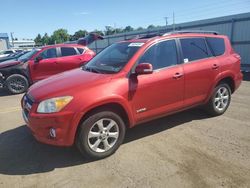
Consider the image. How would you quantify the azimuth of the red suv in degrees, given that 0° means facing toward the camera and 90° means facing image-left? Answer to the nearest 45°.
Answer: approximately 45°

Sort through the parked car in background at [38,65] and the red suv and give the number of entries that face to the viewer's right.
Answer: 0

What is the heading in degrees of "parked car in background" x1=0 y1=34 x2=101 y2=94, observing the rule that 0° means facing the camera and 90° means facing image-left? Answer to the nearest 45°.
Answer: approximately 45°

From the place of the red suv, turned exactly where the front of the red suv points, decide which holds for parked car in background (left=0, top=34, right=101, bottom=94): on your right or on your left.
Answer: on your right
